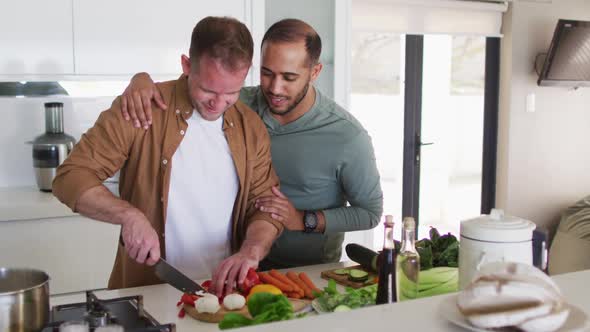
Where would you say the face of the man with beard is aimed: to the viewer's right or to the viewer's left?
to the viewer's left

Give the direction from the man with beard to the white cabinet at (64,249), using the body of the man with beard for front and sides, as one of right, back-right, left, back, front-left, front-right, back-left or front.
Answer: right

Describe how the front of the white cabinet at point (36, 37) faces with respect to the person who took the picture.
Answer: facing the viewer

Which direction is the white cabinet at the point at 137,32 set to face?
toward the camera

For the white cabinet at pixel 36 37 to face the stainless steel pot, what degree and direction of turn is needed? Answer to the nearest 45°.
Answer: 0° — it already faces it

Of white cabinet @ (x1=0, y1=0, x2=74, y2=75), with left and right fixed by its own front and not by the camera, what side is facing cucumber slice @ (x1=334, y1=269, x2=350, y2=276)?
front

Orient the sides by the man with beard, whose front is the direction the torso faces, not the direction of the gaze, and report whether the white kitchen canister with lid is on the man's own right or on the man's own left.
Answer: on the man's own left

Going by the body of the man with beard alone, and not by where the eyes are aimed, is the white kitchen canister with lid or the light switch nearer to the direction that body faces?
the white kitchen canister with lid

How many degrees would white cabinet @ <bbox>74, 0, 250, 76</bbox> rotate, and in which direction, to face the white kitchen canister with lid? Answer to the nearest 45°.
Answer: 0° — it already faces it

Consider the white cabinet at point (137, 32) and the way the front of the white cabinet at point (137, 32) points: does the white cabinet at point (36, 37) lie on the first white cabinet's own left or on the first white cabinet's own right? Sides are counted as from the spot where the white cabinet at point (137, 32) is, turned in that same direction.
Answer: on the first white cabinet's own right

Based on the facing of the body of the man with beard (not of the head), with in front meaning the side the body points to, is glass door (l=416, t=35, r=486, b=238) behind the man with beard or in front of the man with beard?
behind

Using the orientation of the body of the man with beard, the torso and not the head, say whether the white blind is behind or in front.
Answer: behind

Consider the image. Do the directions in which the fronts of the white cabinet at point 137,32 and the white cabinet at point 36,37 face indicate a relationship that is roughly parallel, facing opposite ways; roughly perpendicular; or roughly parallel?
roughly parallel

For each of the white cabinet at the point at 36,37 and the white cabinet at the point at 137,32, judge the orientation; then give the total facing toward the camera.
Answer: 2

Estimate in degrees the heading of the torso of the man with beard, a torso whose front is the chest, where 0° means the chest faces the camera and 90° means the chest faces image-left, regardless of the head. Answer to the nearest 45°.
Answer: approximately 45°
